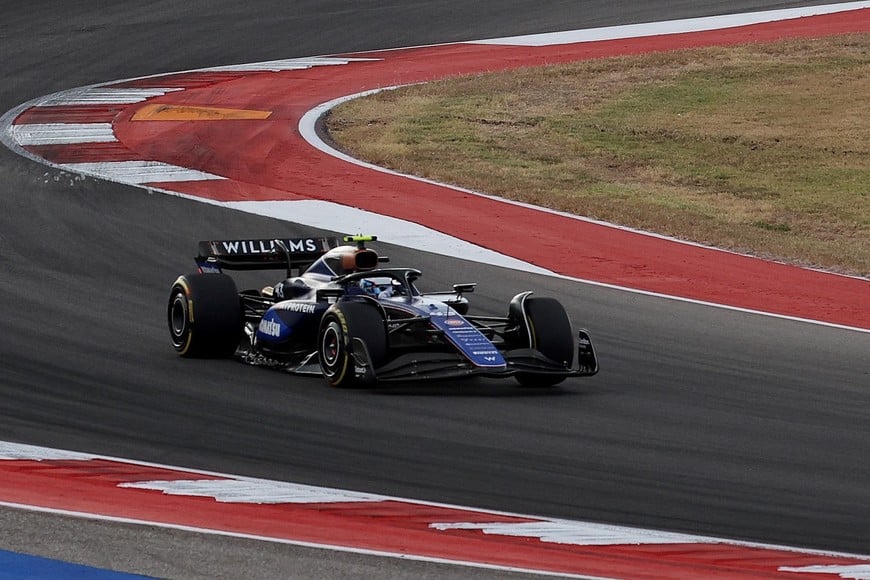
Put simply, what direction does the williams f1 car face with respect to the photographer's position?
facing the viewer and to the right of the viewer
